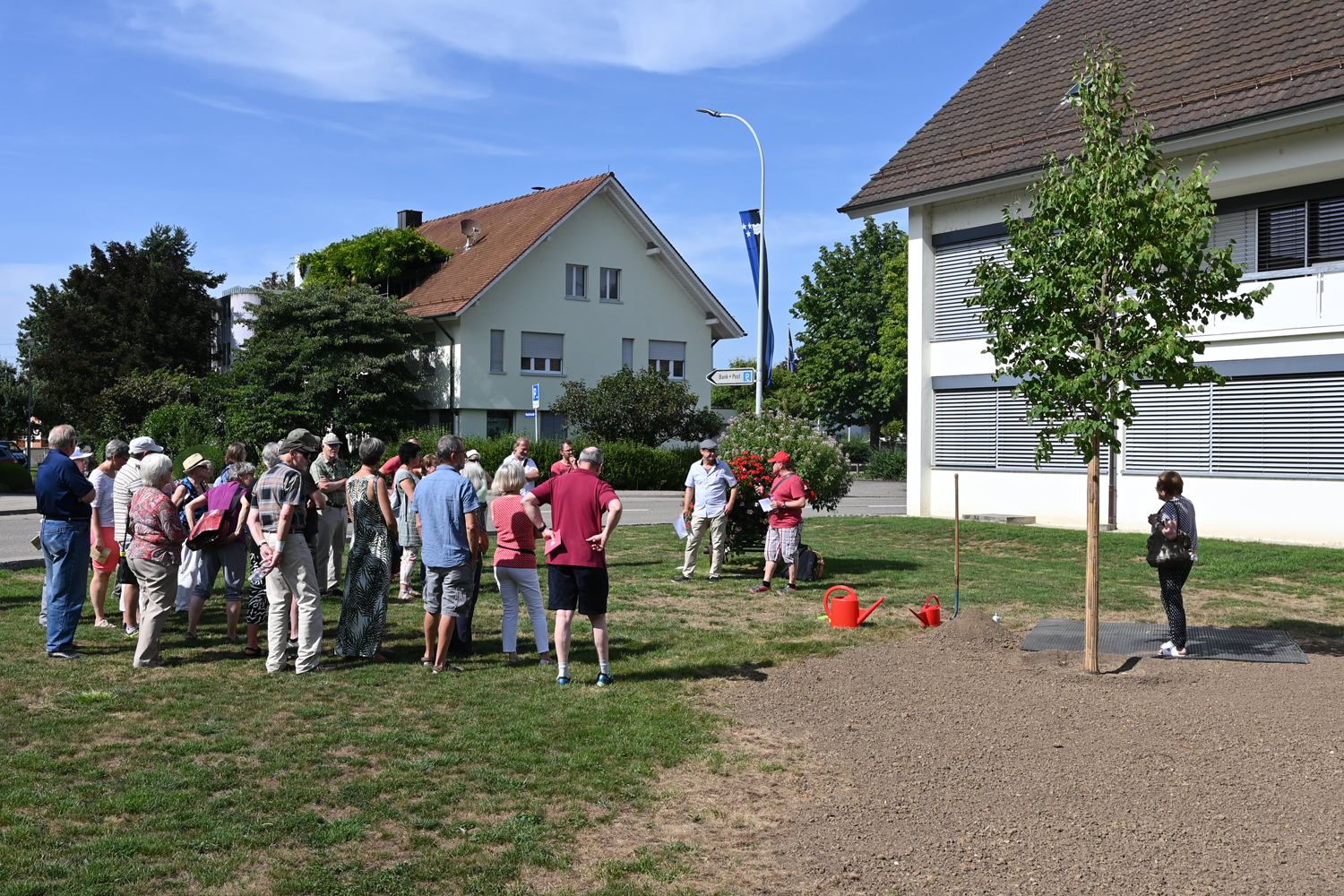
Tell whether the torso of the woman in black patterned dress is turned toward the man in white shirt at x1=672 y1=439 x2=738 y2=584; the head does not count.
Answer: yes

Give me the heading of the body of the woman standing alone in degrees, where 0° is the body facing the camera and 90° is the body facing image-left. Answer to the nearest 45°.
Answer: approximately 90°

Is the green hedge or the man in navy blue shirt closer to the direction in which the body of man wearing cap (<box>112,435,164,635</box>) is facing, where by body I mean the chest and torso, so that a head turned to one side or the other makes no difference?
the green hedge

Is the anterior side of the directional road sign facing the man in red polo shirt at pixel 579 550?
yes

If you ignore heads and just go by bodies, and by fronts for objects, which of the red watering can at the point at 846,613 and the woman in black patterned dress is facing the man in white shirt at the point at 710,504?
the woman in black patterned dress

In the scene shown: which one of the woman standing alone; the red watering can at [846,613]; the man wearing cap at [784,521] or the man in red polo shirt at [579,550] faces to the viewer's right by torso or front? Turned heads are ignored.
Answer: the red watering can

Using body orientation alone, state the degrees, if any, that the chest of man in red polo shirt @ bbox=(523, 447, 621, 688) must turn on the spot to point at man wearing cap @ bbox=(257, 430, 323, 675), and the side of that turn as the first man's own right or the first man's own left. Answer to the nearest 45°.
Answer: approximately 90° to the first man's own left

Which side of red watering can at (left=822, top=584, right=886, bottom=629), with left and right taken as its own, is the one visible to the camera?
right

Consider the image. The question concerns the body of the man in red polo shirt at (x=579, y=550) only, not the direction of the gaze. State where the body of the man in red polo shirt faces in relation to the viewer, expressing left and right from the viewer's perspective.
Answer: facing away from the viewer
